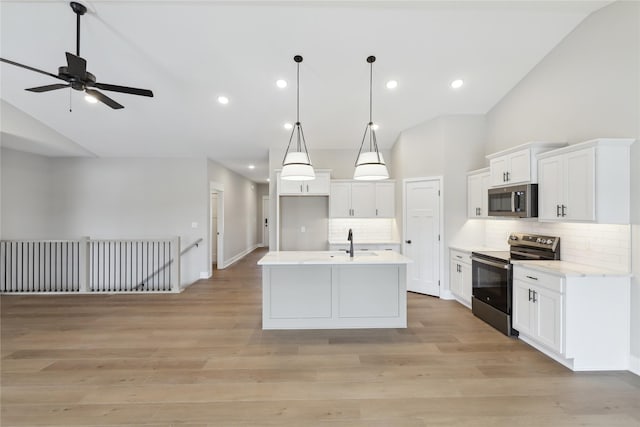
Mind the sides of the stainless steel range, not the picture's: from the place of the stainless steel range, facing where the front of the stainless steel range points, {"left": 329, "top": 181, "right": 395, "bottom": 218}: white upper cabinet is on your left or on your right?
on your right

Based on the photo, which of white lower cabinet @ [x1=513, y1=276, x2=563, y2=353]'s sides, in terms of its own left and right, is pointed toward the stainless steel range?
right

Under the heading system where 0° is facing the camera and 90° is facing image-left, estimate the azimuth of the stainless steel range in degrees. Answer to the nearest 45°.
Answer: approximately 45°

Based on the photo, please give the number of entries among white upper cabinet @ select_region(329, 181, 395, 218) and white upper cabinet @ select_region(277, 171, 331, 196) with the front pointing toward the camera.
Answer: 2

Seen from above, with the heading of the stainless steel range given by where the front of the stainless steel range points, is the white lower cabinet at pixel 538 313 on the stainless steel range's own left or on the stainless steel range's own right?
on the stainless steel range's own left

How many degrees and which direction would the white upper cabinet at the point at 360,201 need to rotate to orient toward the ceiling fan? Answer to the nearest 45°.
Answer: approximately 45° to its right

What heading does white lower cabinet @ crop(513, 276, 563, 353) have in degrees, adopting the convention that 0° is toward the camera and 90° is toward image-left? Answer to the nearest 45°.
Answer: approximately 45°
